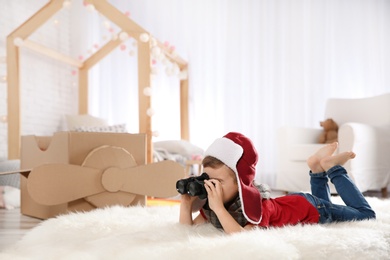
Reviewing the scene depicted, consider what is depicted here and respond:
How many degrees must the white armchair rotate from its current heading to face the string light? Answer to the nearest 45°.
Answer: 0° — it already faces it

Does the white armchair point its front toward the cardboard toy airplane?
yes

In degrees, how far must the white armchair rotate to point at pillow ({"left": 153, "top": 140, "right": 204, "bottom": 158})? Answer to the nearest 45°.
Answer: approximately 45° to its right

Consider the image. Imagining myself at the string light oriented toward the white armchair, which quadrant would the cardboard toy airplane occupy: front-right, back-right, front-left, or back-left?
back-right

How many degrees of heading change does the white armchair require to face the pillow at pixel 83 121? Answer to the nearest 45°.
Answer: approximately 45° to its right

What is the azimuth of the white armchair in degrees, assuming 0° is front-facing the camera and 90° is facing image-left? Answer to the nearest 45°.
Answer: approximately 45°
